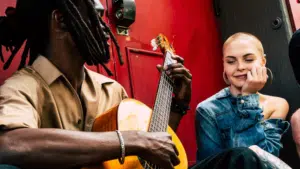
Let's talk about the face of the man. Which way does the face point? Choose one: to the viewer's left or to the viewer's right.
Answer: to the viewer's right

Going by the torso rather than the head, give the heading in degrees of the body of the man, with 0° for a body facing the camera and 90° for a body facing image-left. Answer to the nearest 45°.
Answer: approximately 315°

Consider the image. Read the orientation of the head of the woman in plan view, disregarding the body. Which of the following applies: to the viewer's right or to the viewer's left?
to the viewer's left

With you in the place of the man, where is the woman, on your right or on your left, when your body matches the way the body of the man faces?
on your left
